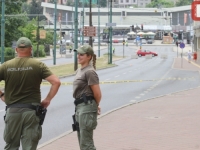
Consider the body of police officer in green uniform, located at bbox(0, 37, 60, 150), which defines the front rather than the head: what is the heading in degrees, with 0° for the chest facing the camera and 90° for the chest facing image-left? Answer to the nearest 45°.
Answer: approximately 180°

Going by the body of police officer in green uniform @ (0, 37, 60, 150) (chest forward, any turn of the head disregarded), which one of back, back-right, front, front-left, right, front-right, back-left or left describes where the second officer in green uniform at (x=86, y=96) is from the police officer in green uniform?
front-right

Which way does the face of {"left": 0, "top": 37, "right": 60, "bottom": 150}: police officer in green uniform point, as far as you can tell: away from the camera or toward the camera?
away from the camera

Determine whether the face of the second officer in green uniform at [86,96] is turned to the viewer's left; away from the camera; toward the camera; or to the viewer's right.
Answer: to the viewer's left
